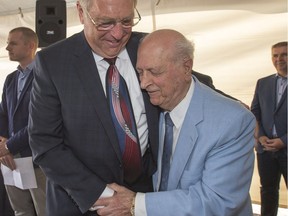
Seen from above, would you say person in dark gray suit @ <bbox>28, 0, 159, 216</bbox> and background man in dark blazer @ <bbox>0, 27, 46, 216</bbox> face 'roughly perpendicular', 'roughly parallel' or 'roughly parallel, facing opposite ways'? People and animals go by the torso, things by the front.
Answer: roughly perpendicular

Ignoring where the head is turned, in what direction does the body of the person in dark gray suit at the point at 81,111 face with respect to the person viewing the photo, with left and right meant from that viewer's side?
facing the viewer and to the right of the viewer

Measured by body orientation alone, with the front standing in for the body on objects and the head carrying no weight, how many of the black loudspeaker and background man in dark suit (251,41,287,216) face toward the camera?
2

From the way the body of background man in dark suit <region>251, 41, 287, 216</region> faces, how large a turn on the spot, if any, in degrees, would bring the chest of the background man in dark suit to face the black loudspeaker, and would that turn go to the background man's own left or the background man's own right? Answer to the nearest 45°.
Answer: approximately 45° to the background man's own right

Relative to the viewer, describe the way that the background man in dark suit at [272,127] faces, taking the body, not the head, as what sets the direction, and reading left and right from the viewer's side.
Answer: facing the viewer

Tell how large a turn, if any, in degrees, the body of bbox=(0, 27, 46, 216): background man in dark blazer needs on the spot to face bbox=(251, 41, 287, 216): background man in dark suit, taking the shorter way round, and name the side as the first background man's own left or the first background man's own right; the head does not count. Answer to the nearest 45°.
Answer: approximately 135° to the first background man's own left

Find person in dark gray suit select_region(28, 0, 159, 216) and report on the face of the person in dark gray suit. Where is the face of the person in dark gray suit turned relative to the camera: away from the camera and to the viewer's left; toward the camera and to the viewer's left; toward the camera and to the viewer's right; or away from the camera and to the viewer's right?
toward the camera and to the viewer's right

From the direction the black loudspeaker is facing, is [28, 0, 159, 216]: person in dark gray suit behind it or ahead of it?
ahead

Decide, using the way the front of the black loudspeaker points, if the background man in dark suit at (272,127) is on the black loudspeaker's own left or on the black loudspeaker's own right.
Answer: on the black loudspeaker's own left

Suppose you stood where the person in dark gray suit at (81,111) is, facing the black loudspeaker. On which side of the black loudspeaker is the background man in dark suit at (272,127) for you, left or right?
right

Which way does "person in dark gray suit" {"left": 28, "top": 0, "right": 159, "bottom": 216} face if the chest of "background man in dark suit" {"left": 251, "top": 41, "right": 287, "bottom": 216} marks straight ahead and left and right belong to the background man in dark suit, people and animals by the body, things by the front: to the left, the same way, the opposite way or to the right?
to the left
